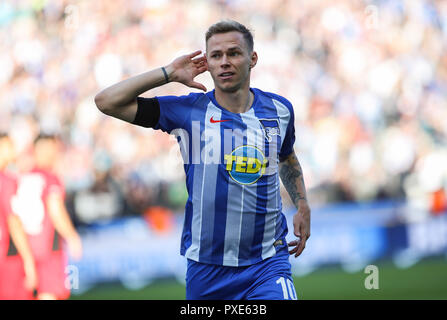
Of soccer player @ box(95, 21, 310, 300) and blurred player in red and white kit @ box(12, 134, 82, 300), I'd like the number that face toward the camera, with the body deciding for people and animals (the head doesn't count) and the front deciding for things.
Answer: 1

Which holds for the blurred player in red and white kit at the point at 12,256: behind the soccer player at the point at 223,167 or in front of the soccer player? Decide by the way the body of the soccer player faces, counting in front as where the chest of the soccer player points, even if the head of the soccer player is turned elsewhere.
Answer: behind

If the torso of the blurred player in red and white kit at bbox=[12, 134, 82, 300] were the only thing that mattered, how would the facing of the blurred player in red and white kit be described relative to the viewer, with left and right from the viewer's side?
facing away from the viewer and to the right of the viewer

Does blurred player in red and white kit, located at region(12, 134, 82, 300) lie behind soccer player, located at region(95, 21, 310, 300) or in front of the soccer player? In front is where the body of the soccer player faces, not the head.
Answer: behind

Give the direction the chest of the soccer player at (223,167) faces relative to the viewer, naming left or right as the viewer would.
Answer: facing the viewer

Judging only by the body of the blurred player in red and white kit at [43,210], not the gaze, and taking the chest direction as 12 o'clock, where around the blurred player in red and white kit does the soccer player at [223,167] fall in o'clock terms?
The soccer player is roughly at 4 o'clock from the blurred player in red and white kit.
